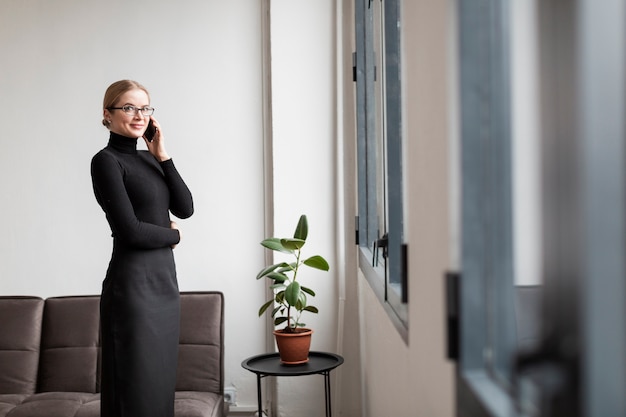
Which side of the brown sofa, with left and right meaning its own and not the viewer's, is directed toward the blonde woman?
front

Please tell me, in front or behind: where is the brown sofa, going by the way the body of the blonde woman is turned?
behind

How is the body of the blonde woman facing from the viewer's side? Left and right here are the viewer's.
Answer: facing the viewer and to the right of the viewer

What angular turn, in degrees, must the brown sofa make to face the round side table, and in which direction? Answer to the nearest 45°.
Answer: approximately 45° to its left

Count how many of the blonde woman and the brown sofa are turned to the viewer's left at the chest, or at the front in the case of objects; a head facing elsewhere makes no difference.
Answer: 0

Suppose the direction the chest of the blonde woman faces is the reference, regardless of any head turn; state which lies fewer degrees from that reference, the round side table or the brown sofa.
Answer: the round side table

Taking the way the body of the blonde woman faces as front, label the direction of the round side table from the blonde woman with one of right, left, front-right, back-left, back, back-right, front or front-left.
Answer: left

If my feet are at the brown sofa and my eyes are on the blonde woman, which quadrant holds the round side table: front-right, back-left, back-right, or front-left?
front-left

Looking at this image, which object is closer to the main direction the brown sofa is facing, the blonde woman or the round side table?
the blonde woman

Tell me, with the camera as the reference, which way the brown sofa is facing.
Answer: facing the viewer
